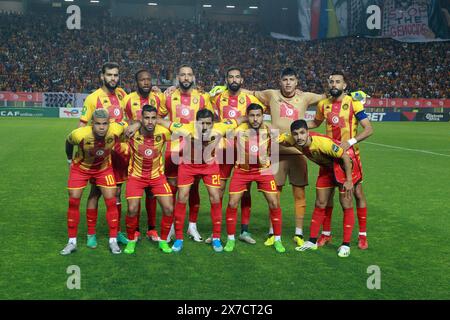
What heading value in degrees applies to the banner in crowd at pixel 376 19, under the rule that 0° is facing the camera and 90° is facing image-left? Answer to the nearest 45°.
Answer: approximately 0°
